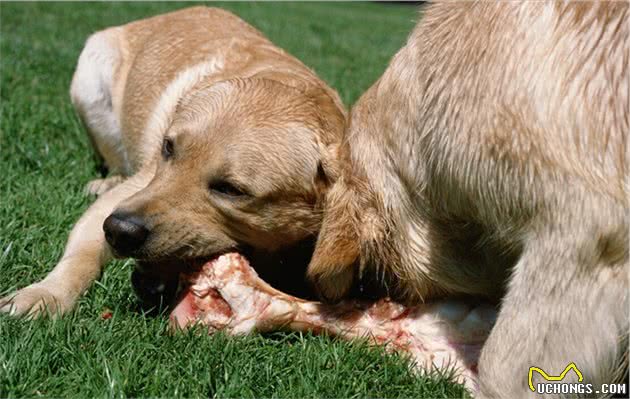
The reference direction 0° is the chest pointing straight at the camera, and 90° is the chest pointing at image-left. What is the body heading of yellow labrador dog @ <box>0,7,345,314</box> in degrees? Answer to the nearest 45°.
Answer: approximately 45°
